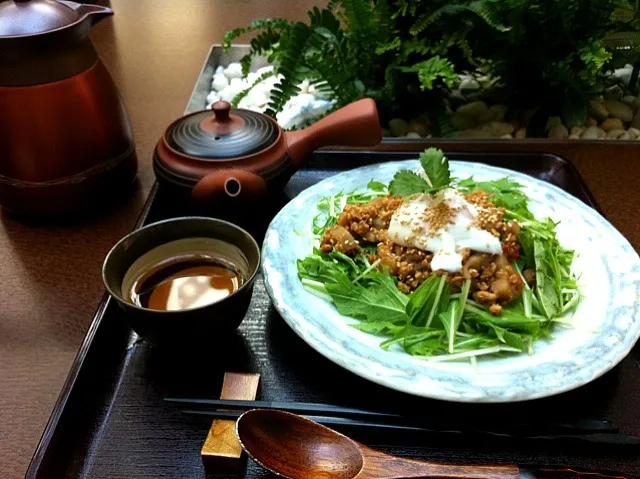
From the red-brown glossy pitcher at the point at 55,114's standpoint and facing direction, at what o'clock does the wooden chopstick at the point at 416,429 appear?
The wooden chopstick is roughly at 2 o'clock from the red-brown glossy pitcher.

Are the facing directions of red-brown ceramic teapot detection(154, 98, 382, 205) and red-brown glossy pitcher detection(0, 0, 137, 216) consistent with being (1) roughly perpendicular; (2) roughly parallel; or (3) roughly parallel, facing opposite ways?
roughly perpendicular

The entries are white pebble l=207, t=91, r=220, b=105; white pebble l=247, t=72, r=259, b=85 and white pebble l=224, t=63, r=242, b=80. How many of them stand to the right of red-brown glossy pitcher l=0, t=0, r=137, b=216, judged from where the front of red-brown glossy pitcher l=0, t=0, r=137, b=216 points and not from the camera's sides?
0

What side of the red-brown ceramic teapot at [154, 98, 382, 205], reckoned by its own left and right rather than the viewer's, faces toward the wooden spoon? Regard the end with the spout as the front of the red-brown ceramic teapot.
front

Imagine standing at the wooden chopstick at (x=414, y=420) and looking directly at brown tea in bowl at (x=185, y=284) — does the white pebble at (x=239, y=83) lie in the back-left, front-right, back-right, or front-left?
front-right

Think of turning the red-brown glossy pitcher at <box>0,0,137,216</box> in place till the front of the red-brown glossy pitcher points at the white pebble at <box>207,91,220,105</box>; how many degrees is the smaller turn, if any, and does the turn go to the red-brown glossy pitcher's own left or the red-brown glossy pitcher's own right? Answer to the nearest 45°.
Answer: approximately 45° to the red-brown glossy pitcher's own left

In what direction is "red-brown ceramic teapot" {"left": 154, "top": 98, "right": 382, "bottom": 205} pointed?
toward the camera

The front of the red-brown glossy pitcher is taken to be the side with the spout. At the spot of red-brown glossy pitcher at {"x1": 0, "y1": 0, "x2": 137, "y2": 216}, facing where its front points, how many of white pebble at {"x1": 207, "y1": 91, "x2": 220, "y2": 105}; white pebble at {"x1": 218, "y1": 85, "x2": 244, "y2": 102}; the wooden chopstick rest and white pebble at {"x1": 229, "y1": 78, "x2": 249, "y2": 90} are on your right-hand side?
1

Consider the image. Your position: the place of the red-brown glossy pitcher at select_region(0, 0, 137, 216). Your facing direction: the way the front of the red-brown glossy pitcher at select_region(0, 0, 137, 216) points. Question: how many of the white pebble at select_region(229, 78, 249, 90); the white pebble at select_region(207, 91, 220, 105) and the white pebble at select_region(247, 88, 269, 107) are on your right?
0

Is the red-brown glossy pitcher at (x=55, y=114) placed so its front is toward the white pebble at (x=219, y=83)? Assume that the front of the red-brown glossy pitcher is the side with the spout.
no

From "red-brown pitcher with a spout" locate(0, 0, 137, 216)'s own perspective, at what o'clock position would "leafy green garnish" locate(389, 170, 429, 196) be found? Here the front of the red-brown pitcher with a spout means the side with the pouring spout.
The leafy green garnish is roughly at 1 o'clock from the red-brown pitcher with a spout.

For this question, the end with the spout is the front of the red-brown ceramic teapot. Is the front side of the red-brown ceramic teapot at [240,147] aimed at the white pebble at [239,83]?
no

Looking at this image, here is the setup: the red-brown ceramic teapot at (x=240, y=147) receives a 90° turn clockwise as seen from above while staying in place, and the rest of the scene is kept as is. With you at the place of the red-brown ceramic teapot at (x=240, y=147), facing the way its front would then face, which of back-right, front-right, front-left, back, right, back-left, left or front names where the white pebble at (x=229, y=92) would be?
right

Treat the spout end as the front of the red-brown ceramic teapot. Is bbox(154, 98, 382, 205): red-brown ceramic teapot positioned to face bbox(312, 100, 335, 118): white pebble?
no

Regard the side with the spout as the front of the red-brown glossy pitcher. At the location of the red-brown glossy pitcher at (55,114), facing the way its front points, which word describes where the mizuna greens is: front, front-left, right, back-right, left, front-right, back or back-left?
front-right

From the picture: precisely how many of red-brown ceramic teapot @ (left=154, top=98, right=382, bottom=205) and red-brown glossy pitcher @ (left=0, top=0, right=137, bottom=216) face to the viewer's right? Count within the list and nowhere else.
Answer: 1

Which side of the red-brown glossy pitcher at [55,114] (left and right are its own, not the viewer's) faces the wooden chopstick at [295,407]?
right

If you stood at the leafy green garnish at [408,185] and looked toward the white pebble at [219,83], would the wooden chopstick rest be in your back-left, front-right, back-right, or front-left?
back-left

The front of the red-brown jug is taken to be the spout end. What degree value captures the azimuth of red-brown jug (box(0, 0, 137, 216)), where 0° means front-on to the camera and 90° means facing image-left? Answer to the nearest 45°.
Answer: approximately 270°

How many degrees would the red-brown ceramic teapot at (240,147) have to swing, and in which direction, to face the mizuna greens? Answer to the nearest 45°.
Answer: approximately 45° to its left
